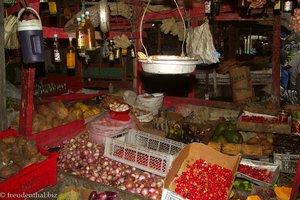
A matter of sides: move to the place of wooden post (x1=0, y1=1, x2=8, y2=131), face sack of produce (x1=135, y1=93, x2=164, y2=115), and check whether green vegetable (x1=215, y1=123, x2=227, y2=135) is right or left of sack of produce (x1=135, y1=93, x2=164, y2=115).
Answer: right

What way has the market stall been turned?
toward the camera

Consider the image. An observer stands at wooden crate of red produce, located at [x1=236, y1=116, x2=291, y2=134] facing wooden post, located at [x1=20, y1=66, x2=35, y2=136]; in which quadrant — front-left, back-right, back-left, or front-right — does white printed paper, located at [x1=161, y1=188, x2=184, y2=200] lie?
front-left

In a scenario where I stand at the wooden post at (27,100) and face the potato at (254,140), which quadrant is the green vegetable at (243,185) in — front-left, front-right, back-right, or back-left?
front-right

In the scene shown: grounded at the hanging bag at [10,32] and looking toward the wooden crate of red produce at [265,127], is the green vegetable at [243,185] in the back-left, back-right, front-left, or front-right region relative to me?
front-right

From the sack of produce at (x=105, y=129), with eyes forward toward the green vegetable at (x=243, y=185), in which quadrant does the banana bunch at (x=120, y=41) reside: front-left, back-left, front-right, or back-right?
back-left

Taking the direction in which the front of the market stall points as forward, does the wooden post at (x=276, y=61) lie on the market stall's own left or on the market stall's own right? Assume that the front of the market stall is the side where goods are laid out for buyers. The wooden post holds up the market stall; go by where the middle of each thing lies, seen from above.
on the market stall's own left

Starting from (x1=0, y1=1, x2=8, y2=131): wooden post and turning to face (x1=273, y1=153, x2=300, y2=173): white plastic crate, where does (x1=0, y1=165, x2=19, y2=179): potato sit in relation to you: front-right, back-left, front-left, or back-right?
front-right
